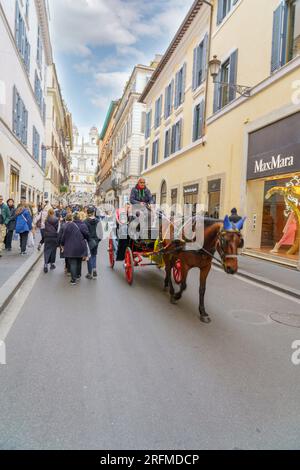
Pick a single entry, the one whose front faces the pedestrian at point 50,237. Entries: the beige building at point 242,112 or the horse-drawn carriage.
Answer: the beige building

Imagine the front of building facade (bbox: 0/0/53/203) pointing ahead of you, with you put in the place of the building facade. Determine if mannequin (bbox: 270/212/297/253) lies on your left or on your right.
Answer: on your right

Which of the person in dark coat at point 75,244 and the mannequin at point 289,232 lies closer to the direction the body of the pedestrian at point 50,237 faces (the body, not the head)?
the mannequin

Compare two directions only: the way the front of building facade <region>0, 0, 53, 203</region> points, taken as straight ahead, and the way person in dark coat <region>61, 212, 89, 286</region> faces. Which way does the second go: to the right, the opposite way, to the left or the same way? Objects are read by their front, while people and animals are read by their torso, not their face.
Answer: to the left

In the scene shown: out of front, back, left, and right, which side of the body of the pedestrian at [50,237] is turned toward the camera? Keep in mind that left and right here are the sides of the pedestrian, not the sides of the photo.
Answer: back

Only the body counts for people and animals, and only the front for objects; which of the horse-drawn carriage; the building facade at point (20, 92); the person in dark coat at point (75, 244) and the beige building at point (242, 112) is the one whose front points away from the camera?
the person in dark coat

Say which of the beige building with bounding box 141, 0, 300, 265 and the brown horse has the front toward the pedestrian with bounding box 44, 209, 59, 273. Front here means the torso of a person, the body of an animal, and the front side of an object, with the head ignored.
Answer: the beige building

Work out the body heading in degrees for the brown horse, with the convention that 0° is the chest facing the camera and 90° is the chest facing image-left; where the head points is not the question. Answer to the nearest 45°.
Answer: approximately 315°

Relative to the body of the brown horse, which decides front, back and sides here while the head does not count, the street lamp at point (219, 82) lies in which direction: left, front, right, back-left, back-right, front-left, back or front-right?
back-left

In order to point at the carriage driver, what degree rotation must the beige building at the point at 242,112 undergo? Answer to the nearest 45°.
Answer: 0° — it already faces them

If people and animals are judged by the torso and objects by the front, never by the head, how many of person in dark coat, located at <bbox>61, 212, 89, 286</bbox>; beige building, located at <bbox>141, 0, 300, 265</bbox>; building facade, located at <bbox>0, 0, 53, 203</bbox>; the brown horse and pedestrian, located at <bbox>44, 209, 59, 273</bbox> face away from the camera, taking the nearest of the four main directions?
2

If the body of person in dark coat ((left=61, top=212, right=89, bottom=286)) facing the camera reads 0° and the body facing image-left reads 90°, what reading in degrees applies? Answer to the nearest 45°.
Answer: approximately 180°

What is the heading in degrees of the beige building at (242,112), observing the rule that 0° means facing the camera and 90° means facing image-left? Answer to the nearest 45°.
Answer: approximately 45°
